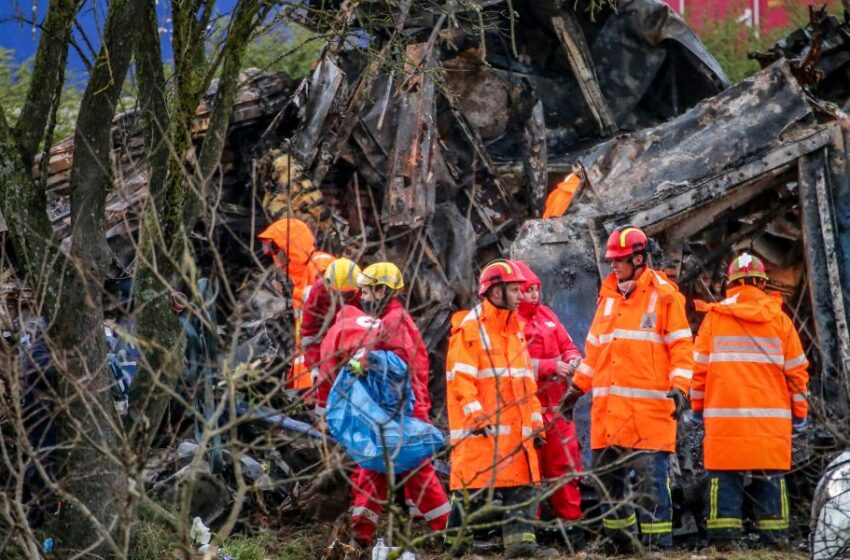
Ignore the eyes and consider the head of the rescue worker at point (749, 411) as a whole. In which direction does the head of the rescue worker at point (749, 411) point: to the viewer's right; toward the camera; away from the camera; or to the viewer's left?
away from the camera

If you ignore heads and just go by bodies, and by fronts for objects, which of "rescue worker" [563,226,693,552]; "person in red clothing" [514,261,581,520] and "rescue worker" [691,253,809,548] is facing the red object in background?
"rescue worker" [691,253,809,548]

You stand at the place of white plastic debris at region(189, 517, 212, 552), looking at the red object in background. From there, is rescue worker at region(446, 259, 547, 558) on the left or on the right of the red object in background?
right

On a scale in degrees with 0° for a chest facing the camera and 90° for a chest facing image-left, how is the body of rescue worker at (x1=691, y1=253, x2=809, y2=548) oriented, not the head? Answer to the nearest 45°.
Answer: approximately 180°

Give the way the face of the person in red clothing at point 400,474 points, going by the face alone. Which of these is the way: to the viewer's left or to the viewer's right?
to the viewer's left

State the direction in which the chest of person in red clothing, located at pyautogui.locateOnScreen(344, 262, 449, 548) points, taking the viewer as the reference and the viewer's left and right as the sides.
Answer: facing to the left of the viewer
